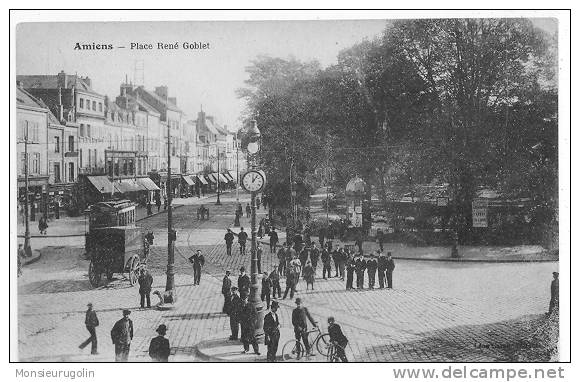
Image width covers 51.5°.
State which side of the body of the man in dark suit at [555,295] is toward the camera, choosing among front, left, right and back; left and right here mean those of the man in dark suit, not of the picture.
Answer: left

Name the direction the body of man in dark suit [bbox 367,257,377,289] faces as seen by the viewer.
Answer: toward the camera

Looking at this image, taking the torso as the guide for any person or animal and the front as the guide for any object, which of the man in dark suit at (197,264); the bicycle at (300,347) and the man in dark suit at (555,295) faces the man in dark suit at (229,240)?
the man in dark suit at (555,295)

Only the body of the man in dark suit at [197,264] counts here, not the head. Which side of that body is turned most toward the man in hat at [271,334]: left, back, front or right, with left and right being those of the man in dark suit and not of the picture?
front

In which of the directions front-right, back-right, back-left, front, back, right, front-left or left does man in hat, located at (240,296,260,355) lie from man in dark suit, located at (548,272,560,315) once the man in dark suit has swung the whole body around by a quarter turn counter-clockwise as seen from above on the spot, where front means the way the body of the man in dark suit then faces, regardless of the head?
front-right

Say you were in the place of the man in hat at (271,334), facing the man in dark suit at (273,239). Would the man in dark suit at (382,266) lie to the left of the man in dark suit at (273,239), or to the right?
right

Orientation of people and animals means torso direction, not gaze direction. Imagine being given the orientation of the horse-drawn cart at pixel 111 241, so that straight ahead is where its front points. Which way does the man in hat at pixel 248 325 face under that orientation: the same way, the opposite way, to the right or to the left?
the opposite way

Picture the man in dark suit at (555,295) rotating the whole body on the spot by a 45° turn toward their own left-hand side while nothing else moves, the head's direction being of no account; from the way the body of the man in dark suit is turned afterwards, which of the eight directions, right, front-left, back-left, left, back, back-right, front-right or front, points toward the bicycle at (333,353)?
front

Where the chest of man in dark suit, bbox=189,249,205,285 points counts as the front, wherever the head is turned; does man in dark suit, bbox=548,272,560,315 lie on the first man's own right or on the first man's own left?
on the first man's own left
